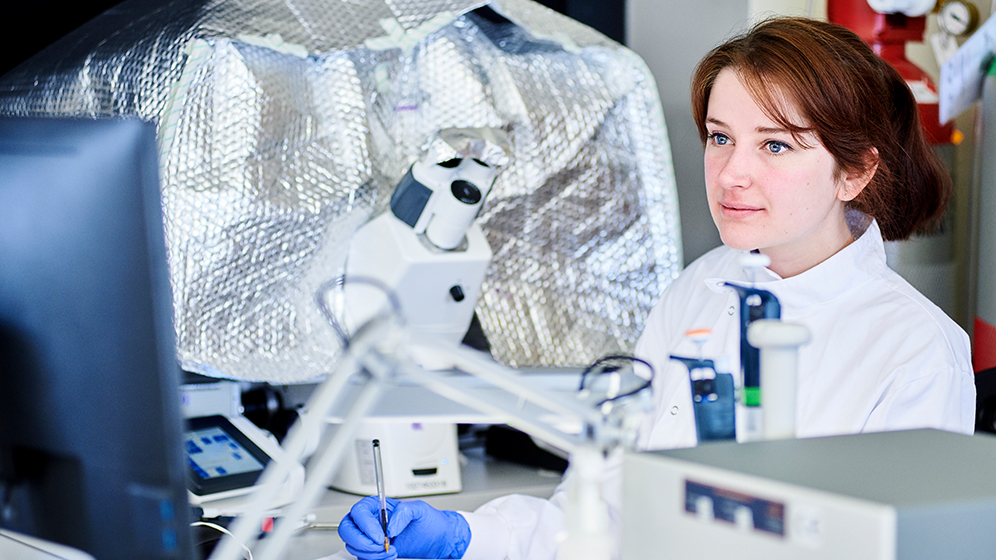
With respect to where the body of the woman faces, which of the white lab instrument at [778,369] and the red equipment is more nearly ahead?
the white lab instrument

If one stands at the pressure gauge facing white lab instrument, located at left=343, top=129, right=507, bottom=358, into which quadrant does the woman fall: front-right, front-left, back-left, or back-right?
front-left

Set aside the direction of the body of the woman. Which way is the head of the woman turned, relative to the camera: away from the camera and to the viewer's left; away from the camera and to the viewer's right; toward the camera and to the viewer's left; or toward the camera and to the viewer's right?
toward the camera and to the viewer's left

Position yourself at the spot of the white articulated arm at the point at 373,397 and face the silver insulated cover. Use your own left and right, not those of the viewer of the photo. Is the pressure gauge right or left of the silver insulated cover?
right

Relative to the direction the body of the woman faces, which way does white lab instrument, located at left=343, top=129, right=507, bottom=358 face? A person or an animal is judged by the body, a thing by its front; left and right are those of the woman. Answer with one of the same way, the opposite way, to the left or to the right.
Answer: to the left

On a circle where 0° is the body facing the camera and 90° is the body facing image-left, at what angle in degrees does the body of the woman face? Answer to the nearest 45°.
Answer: approximately 45°

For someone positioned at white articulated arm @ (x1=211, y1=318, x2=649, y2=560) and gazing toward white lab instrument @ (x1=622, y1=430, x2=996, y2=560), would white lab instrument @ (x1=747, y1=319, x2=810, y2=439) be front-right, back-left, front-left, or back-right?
front-left

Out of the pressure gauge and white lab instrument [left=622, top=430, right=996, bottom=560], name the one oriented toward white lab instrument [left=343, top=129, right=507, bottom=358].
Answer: the pressure gauge

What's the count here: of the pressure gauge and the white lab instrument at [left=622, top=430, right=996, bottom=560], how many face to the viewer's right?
0

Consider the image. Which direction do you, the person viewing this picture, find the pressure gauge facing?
facing the viewer and to the left of the viewer

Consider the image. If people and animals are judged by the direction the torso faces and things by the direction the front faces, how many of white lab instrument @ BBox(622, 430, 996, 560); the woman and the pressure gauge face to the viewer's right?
0

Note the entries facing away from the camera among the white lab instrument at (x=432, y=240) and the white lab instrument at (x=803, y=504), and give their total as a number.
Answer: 0
